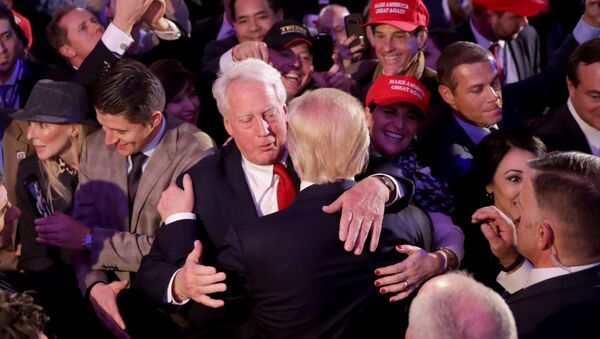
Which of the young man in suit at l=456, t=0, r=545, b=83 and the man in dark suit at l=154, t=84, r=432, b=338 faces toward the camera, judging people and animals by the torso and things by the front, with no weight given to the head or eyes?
the young man in suit

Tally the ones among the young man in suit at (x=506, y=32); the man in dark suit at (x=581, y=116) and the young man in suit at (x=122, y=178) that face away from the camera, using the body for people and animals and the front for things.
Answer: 0

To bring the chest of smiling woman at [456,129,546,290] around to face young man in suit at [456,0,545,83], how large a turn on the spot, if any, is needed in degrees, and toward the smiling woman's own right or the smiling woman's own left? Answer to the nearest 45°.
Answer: approximately 135° to the smiling woman's own left

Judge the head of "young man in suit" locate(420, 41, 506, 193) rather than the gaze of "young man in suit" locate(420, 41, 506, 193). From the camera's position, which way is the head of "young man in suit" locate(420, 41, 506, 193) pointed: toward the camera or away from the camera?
toward the camera

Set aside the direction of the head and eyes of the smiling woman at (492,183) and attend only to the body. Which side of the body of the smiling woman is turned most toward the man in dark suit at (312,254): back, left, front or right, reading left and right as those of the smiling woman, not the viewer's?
right

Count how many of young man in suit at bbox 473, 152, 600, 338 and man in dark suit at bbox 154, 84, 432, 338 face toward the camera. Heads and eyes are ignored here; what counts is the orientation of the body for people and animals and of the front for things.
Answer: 0

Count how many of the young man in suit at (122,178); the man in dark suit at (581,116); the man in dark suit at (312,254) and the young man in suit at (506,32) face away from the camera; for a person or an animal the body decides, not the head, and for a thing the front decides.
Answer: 1

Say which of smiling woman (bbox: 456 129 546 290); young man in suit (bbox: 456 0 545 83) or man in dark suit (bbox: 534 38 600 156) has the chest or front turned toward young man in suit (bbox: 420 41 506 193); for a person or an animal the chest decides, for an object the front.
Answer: young man in suit (bbox: 456 0 545 83)

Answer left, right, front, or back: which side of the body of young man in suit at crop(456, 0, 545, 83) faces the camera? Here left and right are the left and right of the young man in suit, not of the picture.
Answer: front

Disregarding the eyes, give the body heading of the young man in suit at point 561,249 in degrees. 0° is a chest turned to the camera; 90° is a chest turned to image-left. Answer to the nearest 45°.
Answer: approximately 135°

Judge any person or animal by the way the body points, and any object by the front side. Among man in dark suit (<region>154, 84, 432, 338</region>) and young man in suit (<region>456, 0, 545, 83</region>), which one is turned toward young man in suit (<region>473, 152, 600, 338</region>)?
young man in suit (<region>456, 0, 545, 83</region>)

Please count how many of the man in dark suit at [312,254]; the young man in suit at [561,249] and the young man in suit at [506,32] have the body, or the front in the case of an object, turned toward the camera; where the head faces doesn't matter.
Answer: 1

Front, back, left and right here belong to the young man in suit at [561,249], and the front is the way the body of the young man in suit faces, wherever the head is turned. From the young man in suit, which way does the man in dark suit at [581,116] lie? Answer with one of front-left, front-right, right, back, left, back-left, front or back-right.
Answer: front-right

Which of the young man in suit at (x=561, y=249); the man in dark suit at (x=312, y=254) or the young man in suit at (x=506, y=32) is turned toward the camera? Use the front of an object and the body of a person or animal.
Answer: the young man in suit at (x=506, y=32)

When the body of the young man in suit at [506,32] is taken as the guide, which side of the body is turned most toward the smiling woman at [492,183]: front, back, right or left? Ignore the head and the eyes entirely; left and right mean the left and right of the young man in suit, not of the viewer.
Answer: front
